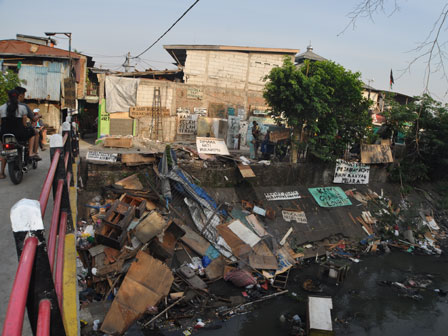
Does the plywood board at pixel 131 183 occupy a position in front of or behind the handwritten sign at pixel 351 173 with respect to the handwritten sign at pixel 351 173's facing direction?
in front

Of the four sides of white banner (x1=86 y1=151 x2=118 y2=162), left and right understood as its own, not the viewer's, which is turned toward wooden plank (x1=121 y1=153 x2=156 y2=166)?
left

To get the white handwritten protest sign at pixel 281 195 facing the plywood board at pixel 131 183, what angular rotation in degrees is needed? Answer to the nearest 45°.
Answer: approximately 45° to its right

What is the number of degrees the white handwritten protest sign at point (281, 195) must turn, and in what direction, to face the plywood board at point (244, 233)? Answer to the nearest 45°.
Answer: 0° — it already faces it

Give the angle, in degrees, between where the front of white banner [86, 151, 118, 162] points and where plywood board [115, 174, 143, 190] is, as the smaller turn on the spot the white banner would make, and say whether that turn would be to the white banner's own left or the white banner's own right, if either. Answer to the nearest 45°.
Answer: approximately 90° to the white banner's own left

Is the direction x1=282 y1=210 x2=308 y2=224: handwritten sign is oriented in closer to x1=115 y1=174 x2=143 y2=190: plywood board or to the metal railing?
the metal railing

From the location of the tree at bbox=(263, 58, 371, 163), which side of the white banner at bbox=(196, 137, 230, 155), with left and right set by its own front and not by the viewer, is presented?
left
